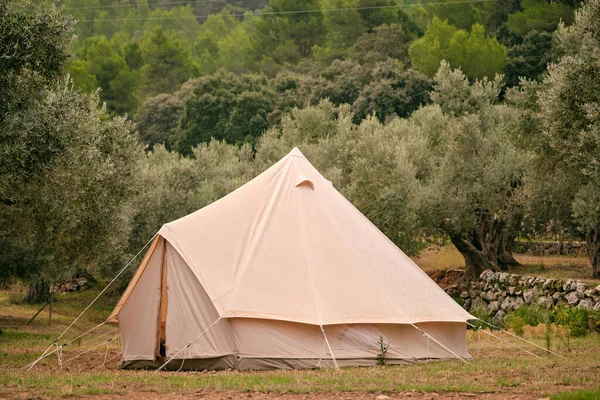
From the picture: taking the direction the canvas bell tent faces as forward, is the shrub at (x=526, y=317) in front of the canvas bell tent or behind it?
behind

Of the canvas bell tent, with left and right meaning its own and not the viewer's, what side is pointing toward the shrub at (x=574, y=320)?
back

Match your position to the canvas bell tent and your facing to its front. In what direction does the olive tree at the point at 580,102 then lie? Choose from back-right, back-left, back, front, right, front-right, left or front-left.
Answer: back

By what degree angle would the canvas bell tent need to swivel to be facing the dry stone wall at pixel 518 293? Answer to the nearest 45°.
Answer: approximately 180°

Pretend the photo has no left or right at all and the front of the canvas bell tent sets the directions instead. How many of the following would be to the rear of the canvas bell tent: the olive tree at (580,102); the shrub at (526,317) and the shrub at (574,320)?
3

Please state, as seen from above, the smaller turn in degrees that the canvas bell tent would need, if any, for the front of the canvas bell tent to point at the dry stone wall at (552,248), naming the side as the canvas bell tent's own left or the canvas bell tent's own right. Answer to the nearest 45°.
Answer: approximately 180°

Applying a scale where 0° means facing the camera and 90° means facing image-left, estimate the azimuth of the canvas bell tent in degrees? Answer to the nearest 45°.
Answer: approximately 45°

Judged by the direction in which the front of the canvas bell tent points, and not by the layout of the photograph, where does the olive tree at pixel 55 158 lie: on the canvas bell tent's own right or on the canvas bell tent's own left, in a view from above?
on the canvas bell tent's own right

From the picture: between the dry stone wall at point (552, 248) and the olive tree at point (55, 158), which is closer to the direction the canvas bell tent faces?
the olive tree
